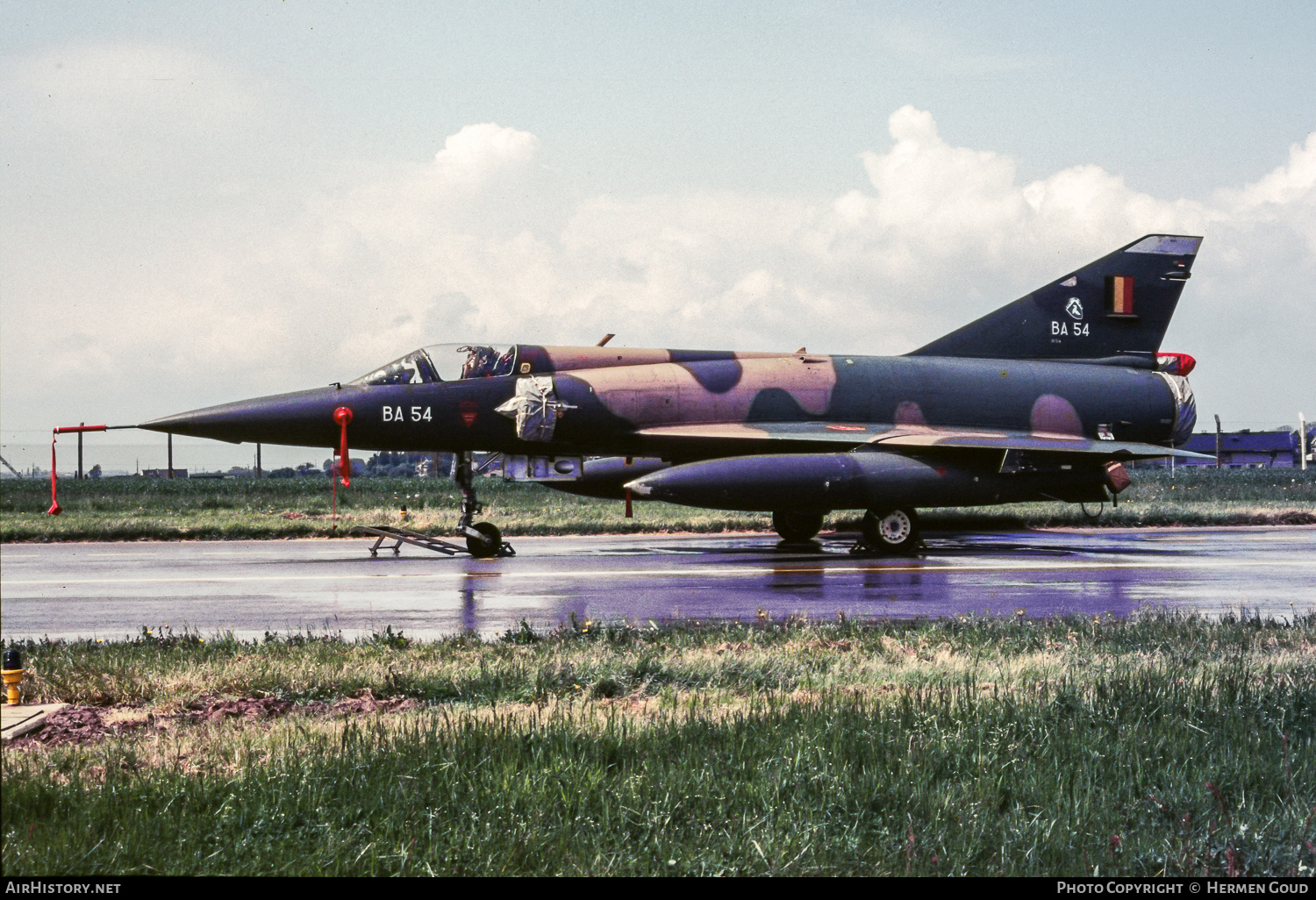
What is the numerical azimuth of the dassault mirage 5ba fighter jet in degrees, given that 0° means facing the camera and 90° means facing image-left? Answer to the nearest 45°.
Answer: approximately 90°
